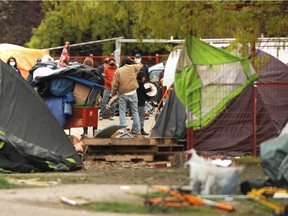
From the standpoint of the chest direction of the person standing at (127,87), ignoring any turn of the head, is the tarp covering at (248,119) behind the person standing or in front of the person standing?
behind

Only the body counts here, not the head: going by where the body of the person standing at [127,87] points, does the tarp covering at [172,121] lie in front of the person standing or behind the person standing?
behind

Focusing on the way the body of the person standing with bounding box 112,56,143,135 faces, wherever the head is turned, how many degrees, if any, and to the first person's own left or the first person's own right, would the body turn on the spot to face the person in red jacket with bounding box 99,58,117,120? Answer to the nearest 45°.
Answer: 0° — they already face them
